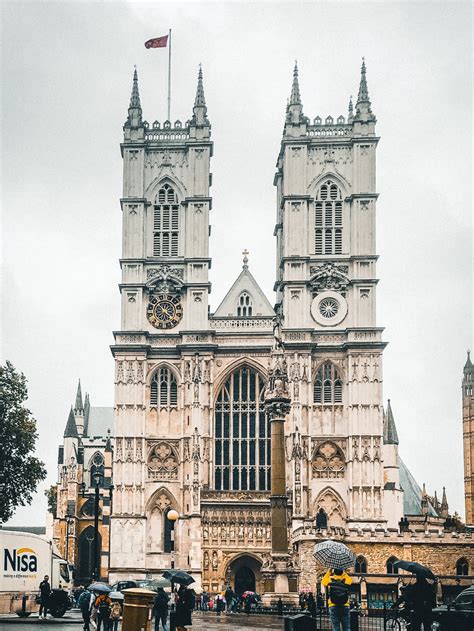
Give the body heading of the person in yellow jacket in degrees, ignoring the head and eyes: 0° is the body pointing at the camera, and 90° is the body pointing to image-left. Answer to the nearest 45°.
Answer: approximately 180°

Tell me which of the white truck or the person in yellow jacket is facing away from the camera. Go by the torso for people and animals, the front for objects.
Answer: the person in yellow jacket

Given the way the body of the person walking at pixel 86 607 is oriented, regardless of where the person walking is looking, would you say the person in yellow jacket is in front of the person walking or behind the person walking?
behind

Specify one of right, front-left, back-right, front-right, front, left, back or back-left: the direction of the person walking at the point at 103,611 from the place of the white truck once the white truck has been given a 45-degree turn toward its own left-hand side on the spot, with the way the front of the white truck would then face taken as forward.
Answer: back-right

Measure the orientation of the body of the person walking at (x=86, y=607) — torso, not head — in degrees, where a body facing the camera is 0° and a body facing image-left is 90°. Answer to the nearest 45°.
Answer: approximately 180°

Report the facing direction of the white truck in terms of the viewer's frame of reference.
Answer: facing to the right of the viewer

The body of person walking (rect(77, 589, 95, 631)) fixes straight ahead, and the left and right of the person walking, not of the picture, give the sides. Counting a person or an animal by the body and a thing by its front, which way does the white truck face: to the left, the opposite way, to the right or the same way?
to the right

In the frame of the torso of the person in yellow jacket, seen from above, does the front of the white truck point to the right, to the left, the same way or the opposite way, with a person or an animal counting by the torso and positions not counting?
to the right
